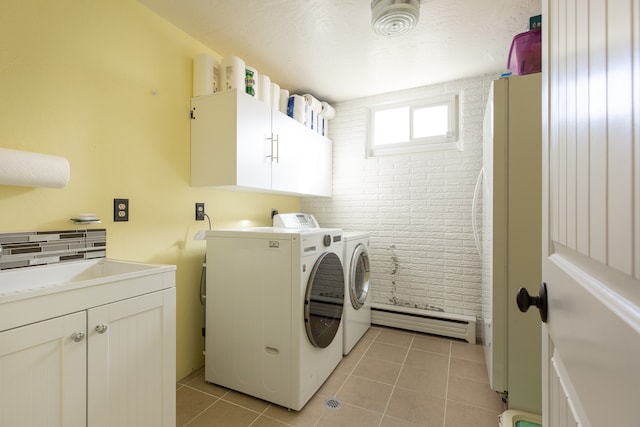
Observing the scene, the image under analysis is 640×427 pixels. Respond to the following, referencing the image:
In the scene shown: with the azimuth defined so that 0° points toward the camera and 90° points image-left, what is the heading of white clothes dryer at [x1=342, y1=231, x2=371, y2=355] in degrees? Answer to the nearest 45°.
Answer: approximately 270°

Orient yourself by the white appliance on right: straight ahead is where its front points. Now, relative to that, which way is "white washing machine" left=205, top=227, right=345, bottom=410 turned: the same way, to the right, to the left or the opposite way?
the opposite way

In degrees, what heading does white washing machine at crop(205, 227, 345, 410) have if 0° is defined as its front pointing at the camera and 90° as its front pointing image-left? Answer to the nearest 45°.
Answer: approximately 315°

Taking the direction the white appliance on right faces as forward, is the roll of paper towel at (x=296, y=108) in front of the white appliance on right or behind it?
in front

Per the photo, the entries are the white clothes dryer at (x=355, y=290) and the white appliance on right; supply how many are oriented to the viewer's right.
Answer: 1

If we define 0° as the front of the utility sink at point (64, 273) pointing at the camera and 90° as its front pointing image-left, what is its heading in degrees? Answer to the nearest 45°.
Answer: approximately 315°

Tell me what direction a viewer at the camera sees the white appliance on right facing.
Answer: facing to the left of the viewer
